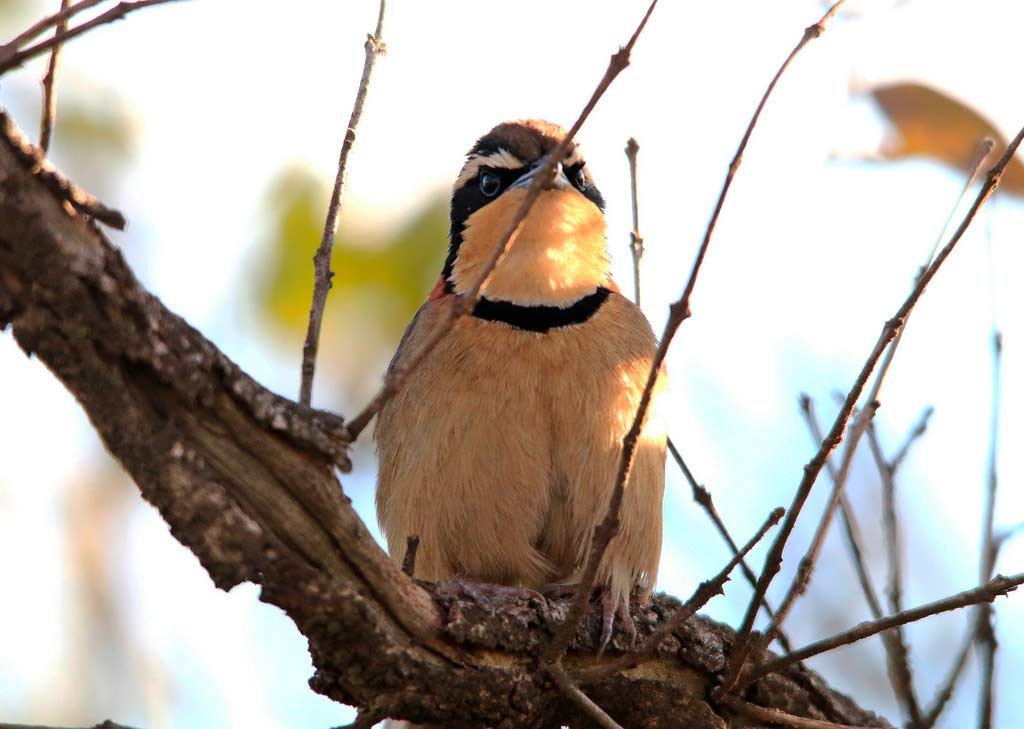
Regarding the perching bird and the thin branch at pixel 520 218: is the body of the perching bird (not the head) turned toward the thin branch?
yes

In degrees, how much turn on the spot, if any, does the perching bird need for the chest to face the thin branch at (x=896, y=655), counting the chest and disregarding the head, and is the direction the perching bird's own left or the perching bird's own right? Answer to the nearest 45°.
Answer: approximately 90° to the perching bird's own left

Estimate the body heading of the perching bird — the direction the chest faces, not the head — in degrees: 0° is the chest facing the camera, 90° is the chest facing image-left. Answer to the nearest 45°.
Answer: approximately 0°

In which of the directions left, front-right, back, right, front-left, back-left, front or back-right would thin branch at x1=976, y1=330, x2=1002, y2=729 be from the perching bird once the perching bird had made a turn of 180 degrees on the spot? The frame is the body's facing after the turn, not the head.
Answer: right

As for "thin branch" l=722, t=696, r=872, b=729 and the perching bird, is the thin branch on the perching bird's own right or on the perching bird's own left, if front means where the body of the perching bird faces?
on the perching bird's own left

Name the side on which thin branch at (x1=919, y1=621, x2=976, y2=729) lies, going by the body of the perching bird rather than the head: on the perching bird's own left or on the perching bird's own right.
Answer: on the perching bird's own left

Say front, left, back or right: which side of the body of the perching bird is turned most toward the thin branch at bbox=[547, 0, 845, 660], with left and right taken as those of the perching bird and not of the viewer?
left
